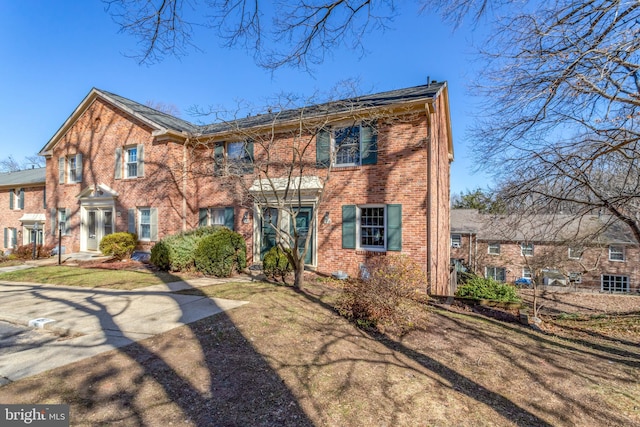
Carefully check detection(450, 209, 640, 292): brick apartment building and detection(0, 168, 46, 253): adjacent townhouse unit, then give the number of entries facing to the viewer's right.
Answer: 0

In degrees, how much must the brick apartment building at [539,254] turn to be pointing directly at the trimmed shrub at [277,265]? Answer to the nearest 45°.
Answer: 0° — it already faces it

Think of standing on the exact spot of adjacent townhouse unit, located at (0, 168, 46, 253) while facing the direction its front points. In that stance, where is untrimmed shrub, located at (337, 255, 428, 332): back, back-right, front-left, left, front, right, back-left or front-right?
front-left

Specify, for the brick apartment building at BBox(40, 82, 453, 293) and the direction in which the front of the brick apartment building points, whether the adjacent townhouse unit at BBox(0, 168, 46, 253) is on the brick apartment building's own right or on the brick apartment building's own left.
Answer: on the brick apartment building's own right

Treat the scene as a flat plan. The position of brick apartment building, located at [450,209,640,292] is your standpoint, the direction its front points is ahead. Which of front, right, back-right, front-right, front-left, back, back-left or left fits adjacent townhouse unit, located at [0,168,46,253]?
front-right

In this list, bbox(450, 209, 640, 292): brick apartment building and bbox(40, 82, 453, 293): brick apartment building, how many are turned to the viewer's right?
0

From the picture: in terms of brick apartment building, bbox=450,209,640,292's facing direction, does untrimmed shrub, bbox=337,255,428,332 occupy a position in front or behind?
in front

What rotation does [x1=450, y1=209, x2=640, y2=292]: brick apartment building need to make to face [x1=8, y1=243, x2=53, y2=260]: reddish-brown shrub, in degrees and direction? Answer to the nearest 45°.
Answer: approximately 45° to its right

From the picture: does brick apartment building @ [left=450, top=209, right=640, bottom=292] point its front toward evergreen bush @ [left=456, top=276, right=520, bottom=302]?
yes

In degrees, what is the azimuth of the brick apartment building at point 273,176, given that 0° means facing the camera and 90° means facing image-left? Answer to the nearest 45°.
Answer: approximately 45°

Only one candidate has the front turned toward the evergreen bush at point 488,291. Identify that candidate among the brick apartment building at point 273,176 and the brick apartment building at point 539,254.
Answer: the brick apartment building at point 539,254

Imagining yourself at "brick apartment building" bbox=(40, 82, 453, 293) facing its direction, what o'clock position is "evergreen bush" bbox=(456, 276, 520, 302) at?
The evergreen bush is roughly at 8 o'clock from the brick apartment building.

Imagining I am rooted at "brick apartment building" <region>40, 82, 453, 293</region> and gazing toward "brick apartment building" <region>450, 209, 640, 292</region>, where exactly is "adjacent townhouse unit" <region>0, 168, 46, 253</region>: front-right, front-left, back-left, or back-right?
back-left

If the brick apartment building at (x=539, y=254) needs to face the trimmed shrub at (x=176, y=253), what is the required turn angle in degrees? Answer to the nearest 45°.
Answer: approximately 45° to its right

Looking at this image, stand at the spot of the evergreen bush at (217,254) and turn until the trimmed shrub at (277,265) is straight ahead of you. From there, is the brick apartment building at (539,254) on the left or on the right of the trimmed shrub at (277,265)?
left

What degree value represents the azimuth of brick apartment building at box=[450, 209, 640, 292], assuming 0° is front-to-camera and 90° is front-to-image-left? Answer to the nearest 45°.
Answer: approximately 0°
